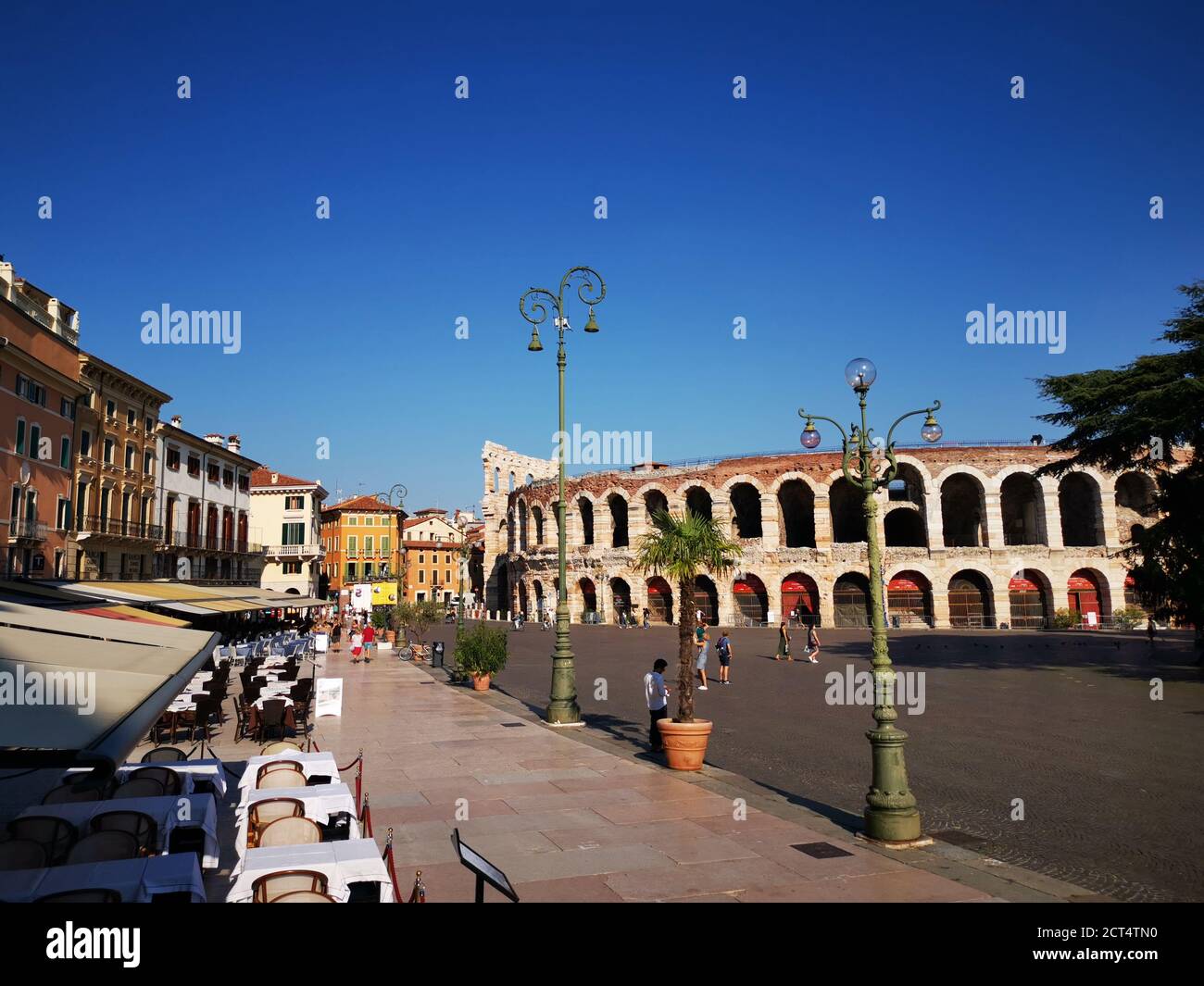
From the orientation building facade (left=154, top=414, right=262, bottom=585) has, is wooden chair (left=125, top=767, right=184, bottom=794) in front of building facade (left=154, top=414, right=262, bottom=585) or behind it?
in front

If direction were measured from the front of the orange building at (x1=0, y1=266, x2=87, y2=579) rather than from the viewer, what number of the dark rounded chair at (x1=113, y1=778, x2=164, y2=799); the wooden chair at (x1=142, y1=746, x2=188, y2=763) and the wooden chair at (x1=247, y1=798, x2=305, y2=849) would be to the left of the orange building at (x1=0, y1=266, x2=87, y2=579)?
0

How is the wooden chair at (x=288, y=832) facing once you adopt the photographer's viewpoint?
facing the viewer

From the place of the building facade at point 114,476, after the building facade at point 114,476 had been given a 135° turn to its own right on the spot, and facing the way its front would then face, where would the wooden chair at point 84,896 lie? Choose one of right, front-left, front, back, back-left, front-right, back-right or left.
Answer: left

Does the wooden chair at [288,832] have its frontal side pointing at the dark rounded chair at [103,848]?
no

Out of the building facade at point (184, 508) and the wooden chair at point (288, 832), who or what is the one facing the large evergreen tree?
the building facade

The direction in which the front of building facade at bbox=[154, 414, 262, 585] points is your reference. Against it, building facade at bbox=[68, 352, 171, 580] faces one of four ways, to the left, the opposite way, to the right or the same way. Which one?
the same way

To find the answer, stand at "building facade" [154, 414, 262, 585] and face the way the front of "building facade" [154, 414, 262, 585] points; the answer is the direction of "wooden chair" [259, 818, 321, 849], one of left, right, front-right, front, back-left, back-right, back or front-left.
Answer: front-right

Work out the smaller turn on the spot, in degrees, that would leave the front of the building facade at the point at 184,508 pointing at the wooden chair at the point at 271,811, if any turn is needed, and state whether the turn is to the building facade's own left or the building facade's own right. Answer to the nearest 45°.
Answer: approximately 45° to the building facade's own right

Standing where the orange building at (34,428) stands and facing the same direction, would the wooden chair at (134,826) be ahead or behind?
ahead

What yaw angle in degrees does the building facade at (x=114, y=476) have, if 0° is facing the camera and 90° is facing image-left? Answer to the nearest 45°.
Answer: approximately 315°

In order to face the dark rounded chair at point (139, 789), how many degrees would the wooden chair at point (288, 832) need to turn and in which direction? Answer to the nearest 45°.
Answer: approximately 135° to its right

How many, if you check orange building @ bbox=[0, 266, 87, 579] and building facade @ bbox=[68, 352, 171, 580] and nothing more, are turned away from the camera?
0

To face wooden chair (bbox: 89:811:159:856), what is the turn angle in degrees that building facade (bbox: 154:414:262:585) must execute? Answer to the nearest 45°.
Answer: approximately 45° to its right

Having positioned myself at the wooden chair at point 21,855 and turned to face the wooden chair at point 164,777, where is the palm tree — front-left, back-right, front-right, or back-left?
front-right

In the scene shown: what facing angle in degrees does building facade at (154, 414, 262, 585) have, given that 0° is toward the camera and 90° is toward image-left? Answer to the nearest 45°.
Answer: approximately 315°

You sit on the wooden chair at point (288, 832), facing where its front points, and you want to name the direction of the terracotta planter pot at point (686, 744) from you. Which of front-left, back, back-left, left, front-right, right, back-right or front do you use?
back-left

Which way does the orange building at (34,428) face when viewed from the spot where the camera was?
facing the viewer and to the right of the viewer

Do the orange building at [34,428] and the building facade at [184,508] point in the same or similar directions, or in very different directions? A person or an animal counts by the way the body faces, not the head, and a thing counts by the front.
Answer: same or similar directions

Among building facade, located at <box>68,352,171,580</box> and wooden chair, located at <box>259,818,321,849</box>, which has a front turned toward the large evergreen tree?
the building facade
